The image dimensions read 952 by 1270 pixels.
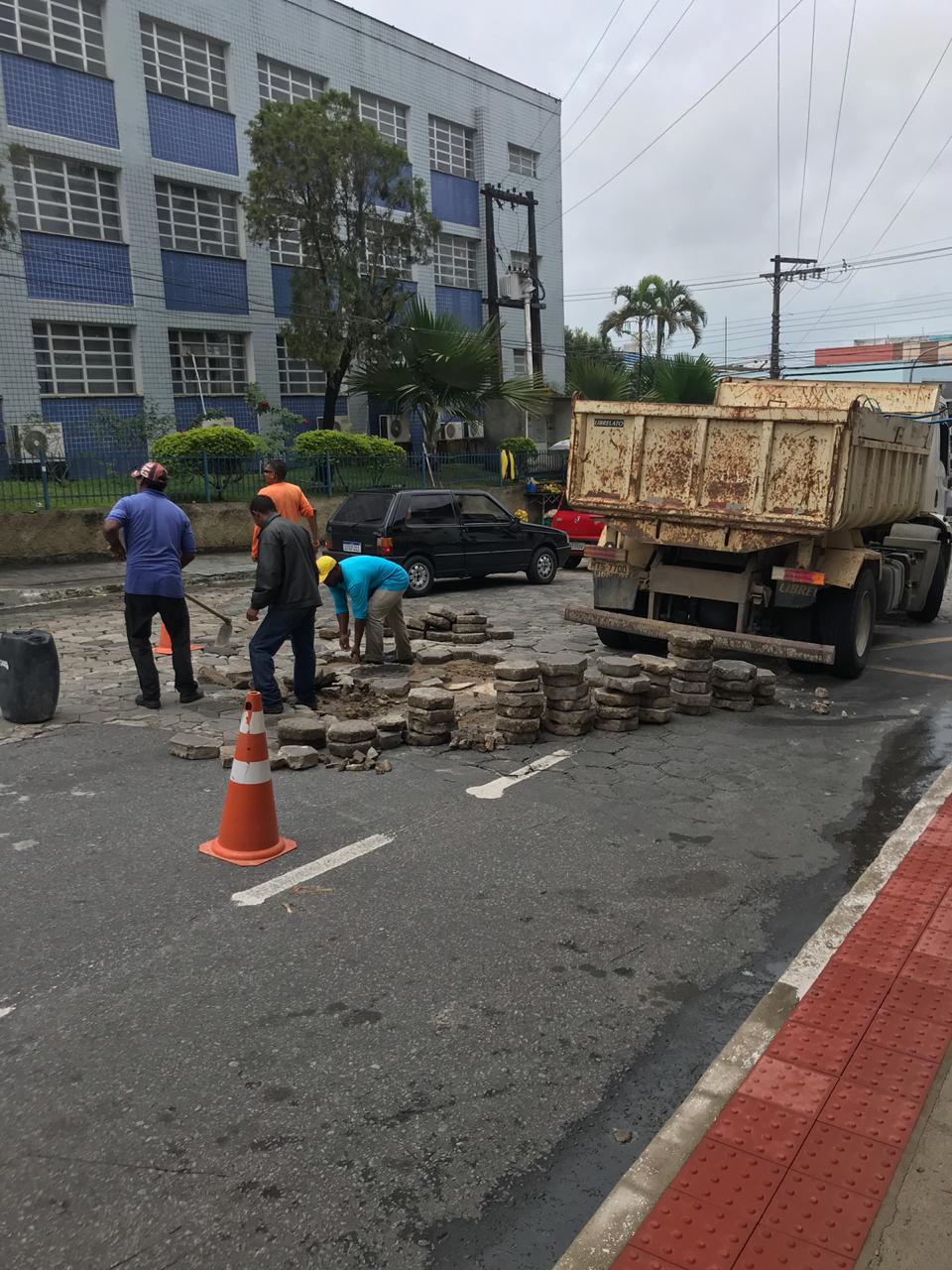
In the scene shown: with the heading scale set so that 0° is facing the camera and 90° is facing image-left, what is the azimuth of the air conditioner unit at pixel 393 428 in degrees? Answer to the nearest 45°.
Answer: approximately 315°

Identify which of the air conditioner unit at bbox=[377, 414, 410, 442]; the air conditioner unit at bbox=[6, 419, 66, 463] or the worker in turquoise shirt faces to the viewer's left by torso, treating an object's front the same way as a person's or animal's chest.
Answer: the worker in turquoise shirt

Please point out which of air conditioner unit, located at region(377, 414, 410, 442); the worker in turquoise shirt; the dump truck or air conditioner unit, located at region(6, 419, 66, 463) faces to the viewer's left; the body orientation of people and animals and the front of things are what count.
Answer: the worker in turquoise shirt

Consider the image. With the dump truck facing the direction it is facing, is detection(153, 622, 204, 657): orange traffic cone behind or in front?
behind

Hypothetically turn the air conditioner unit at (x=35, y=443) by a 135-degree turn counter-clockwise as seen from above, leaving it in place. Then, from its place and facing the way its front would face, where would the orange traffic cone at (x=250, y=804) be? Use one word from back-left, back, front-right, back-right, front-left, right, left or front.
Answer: back

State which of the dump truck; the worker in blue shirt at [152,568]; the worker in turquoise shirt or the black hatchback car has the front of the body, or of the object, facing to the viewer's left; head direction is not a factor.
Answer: the worker in turquoise shirt

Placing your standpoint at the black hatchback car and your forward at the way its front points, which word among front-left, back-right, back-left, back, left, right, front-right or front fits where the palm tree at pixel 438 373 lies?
front-left

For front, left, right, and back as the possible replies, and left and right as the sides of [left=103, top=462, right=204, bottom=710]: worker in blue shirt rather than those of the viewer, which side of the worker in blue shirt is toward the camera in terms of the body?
back

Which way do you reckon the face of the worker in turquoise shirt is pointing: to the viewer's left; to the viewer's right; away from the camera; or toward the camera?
to the viewer's left

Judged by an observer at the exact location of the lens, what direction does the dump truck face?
facing away from the viewer and to the right of the viewer

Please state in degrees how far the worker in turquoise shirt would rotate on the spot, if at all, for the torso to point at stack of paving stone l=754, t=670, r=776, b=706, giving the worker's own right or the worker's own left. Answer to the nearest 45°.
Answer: approximately 180°

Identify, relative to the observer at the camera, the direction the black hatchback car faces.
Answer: facing away from the viewer and to the right of the viewer

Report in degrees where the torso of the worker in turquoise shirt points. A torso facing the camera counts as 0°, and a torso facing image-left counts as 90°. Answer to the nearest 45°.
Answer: approximately 90°
